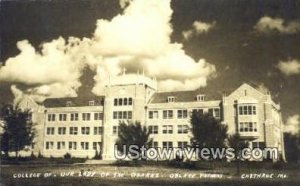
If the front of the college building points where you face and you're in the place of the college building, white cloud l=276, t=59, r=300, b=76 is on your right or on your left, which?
on your left

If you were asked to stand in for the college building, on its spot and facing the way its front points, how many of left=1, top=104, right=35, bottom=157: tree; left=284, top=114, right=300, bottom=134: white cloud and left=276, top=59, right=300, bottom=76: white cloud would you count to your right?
1

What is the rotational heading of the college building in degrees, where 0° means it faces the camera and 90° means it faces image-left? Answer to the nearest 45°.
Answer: approximately 0°

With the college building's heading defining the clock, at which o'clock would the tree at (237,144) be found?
The tree is roughly at 10 o'clock from the college building.

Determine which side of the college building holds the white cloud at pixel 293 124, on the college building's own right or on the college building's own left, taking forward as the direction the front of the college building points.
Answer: on the college building's own left

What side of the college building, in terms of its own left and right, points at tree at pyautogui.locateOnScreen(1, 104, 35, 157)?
right
